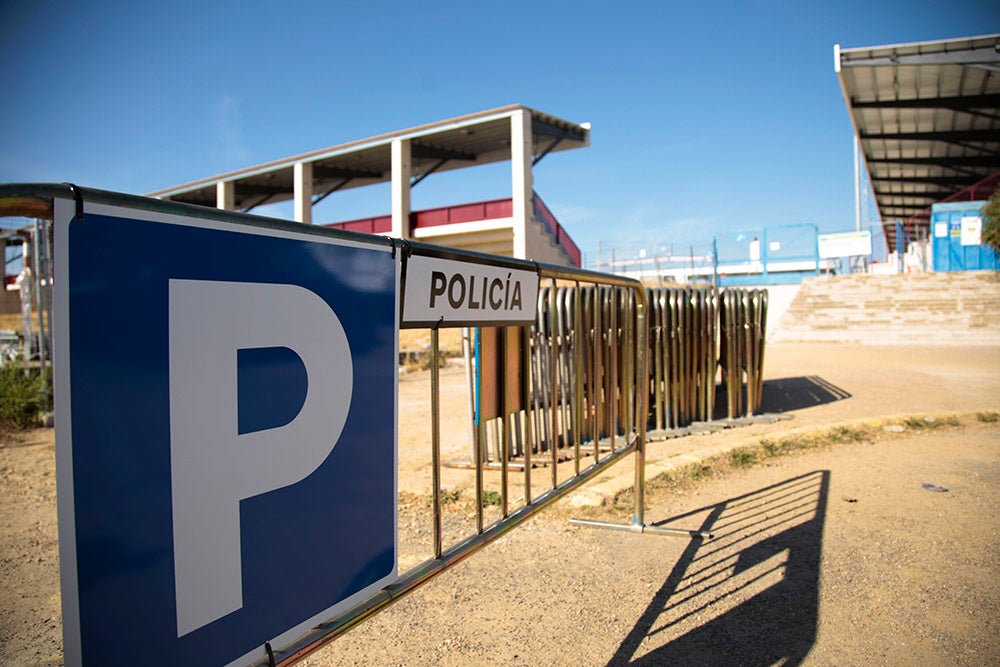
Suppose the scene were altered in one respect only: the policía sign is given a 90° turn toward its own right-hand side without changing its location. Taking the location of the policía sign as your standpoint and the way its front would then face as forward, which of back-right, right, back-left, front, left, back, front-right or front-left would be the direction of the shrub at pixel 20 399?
right

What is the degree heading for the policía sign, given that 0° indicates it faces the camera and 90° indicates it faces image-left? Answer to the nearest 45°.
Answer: approximately 315°

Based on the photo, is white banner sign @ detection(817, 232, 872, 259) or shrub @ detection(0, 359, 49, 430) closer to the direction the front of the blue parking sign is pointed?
the white banner sign

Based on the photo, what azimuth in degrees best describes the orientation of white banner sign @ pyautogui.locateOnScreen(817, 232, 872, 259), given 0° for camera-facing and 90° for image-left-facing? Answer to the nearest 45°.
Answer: approximately 0°

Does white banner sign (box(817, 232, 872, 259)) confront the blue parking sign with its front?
yes

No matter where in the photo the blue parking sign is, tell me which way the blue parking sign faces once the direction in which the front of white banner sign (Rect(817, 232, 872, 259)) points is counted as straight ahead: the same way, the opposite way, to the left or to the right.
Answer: to the left

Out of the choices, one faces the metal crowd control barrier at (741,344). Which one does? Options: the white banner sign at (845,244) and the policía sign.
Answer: the white banner sign

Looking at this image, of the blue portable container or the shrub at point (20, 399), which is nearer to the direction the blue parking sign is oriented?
the blue portable container
